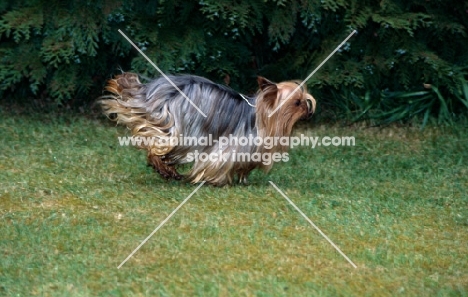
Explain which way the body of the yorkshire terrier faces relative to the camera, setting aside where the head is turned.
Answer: to the viewer's right

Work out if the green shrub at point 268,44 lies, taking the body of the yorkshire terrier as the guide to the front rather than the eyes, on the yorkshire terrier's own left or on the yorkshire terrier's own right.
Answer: on the yorkshire terrier's own left
